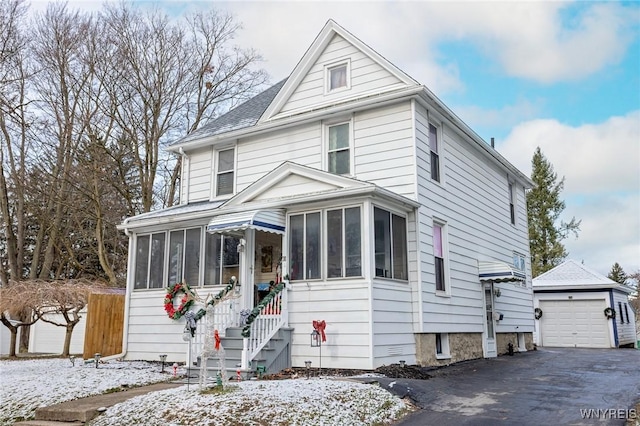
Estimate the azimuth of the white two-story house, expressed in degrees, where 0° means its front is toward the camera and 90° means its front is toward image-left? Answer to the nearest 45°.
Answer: approximately 45°

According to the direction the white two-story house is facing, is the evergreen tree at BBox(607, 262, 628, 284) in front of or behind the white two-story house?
behind

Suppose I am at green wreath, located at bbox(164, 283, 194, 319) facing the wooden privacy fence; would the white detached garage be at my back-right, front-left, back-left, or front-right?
back-right

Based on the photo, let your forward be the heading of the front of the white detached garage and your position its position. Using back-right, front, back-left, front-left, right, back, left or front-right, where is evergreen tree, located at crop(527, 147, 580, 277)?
back

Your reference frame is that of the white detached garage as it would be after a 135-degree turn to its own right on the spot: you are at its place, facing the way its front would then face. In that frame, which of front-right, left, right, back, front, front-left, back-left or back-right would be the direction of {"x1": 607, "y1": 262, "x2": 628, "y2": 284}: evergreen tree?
front-right

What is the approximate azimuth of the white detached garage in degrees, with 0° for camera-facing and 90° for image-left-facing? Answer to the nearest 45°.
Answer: approximately 0°

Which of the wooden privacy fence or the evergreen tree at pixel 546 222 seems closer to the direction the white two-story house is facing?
the wooden privacy fence

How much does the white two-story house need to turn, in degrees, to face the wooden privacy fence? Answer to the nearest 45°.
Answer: approximately 45° to its right

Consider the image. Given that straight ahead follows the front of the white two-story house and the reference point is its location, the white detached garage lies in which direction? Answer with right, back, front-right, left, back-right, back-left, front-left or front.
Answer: back

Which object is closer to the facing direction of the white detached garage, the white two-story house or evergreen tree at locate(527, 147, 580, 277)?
the white two-story house
